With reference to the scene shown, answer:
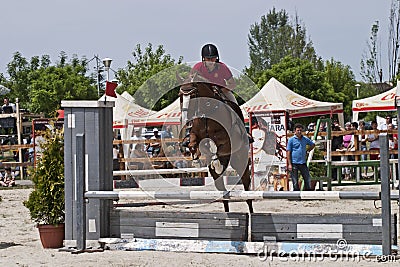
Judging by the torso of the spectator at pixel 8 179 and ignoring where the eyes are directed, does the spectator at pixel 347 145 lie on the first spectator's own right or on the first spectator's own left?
on the first spectator's own left

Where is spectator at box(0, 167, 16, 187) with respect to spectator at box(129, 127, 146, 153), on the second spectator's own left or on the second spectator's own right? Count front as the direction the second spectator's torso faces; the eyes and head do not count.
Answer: on the second spectator's own right

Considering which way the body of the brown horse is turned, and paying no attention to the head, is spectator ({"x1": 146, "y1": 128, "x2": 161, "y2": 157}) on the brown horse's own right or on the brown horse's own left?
on the brown horse's own right

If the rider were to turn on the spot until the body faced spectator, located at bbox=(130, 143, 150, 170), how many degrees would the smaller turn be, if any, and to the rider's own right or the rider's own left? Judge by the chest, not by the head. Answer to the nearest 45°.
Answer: approximately 180°

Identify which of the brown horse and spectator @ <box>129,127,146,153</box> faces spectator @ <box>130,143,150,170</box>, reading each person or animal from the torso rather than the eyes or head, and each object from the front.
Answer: spectator @ <box>129,127,146,153</box>

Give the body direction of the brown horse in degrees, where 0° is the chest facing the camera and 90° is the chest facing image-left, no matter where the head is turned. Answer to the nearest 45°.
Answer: approximately 45°
